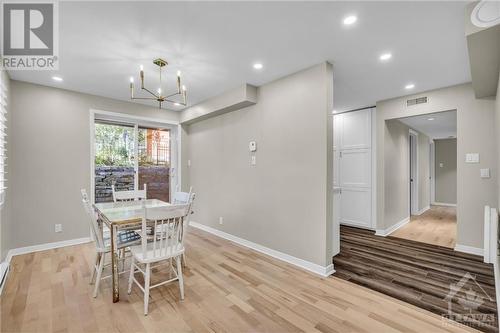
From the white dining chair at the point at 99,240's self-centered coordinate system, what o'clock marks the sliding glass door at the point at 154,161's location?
The sliding glass door is roughly at 11 o'clock from the white dining chair.

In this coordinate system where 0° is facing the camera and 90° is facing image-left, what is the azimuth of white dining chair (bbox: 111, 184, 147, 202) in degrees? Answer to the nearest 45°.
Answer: approximately 0°

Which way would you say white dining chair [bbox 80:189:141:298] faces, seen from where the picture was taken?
facing away from the viewer and to the right of the viewer

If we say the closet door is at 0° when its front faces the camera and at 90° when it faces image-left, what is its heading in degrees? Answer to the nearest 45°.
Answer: approximately 45°

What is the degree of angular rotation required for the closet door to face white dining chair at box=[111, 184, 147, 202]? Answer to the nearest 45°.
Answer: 0° — it already faces it

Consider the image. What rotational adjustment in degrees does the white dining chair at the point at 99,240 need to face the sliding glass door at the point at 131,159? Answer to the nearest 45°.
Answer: approximately 45° to its left

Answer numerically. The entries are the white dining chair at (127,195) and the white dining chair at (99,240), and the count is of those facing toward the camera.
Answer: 1
